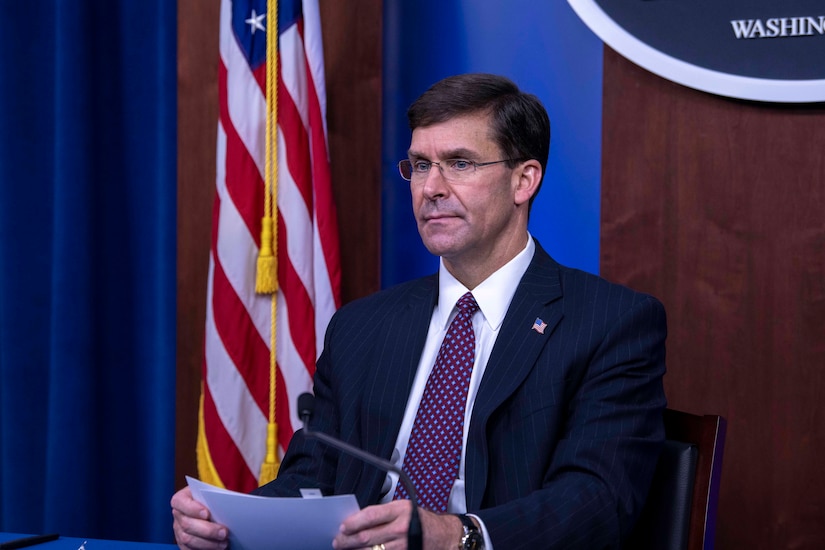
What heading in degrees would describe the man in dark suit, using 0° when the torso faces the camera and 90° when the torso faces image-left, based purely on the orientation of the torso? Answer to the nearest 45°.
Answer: approximately 45°

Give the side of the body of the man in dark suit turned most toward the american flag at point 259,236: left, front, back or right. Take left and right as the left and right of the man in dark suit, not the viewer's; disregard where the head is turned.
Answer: right
